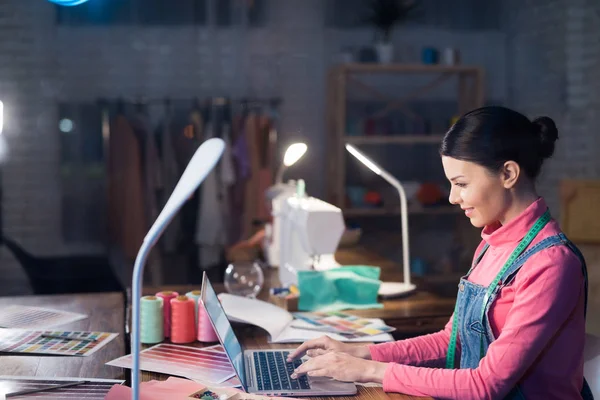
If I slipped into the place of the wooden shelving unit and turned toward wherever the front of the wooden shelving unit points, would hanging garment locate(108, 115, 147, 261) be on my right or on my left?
on my right

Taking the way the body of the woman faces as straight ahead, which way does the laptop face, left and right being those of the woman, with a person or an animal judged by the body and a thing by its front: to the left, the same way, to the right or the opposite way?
the opposite way

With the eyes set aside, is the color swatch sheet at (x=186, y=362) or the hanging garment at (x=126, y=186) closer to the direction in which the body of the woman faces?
the color swatch sheet

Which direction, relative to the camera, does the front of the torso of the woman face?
to the viewer's left

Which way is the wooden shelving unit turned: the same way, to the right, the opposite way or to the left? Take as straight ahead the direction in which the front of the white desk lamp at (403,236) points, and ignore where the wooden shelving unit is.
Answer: to the left

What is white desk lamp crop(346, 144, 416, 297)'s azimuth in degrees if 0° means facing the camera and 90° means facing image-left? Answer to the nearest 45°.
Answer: approximately 90°

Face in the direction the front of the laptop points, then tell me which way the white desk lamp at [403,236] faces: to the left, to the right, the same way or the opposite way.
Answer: the opposite way

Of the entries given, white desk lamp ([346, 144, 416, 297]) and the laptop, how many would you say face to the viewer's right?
1

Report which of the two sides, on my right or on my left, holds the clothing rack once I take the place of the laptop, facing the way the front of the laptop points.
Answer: on my left

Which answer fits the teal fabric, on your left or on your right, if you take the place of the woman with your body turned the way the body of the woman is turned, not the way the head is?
on your right

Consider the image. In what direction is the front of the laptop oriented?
to the viewer's right

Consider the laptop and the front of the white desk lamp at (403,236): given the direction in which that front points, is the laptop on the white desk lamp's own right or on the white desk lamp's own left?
on the white desk lamp's own left
